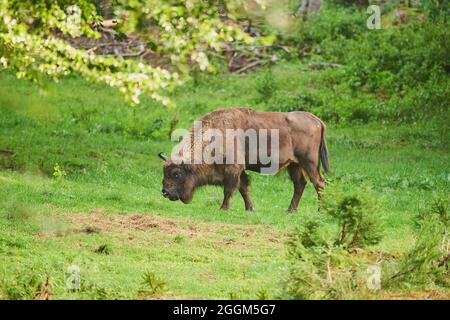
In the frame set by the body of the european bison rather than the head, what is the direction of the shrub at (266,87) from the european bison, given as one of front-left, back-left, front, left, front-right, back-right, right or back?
right

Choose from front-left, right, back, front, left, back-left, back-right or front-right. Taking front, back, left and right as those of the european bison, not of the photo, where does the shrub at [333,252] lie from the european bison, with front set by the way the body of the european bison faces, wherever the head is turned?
left

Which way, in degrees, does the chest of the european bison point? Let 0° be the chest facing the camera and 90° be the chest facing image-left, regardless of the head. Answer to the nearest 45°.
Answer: approximately 90°

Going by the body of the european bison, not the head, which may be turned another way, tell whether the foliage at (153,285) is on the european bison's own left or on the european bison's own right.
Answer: on the european bison's own left

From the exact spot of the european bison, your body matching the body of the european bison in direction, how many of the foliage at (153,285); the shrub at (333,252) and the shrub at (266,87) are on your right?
1

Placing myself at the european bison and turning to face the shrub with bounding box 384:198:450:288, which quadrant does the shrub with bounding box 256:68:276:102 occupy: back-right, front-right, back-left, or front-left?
back-left

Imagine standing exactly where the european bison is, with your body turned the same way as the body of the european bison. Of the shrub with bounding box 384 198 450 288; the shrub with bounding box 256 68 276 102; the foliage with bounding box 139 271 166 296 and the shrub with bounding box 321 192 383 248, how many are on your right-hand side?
1

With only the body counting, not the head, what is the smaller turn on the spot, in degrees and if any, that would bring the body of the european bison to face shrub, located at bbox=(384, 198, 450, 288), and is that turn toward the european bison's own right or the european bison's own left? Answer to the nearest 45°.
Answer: approximately 90° to the european bison's own left
